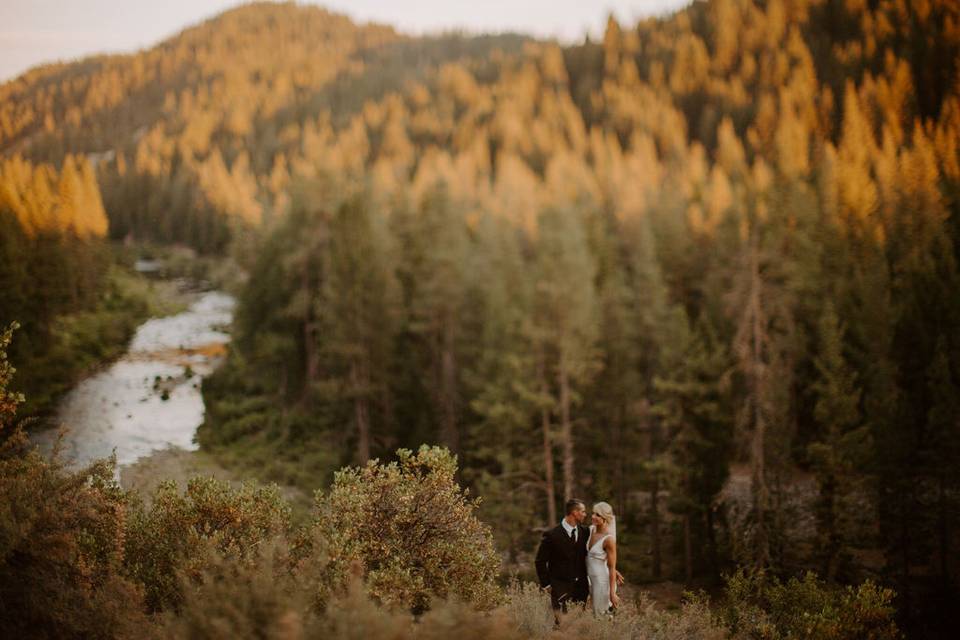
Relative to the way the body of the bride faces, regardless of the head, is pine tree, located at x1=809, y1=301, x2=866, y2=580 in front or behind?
behind

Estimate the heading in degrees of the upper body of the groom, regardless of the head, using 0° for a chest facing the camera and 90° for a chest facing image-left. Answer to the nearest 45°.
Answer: approximately 315°

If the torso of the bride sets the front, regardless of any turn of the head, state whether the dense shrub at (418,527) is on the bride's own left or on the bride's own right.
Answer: on the bride's own right

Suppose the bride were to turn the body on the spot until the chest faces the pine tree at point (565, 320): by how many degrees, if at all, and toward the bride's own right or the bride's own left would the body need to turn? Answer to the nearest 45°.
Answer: approximately 135° to the bride's own right

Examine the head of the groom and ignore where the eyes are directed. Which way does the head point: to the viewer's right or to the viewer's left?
to the viewer's right
